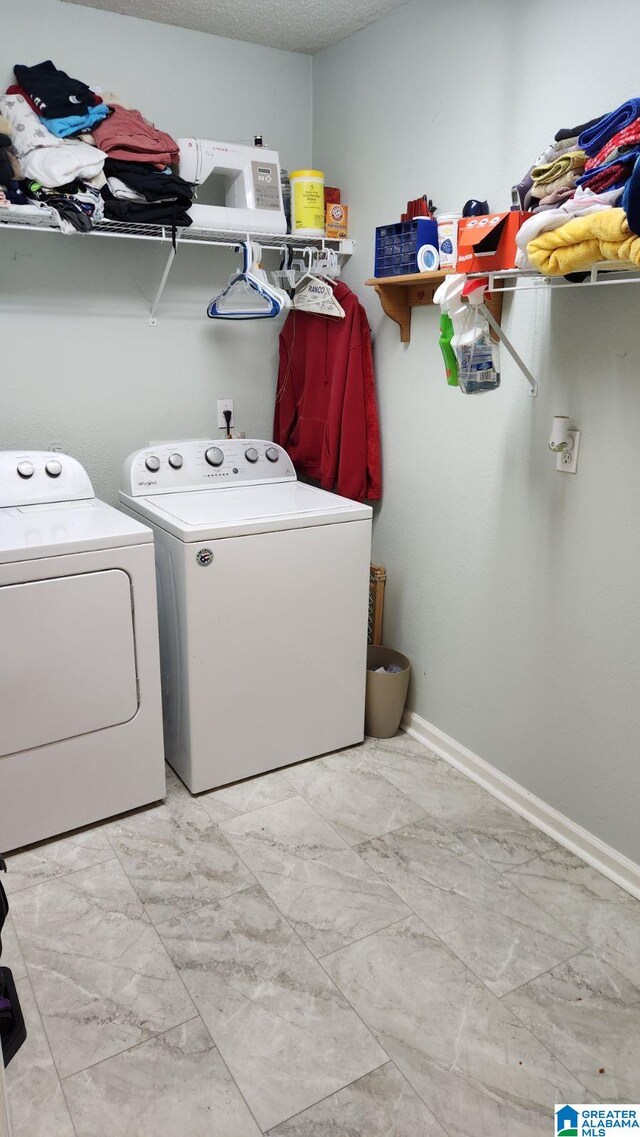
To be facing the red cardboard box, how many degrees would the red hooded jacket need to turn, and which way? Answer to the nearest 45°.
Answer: approximately 90° to its left

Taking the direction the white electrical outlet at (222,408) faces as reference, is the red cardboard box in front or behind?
in front

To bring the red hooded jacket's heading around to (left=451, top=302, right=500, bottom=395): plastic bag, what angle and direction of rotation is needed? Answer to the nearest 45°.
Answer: approximately 90° to its left

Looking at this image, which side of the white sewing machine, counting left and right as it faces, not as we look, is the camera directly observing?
front

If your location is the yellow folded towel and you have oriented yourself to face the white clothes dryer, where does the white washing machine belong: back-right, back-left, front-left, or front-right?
front-right

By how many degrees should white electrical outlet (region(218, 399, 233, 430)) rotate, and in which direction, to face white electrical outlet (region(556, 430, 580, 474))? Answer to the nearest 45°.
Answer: approximately 45° to its left

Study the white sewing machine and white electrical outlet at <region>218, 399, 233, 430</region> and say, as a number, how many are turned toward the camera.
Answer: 2

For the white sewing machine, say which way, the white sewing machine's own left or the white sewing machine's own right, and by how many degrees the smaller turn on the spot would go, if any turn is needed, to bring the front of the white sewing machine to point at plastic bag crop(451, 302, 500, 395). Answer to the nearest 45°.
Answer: approximately 45° to the white sewing machine's own left

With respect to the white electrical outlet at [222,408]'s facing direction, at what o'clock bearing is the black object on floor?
The black object on floor is roughly at 12 o'clock from the white electrical outlet.

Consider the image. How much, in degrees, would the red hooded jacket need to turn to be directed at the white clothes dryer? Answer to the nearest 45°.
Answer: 0° — it already faces it

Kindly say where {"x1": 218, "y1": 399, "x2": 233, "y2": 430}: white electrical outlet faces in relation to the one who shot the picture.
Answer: facing the viewer

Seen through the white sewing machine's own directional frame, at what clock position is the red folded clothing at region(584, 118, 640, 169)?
The red folded clothing is roughly at 11 o'clock from the white sewing machine.
